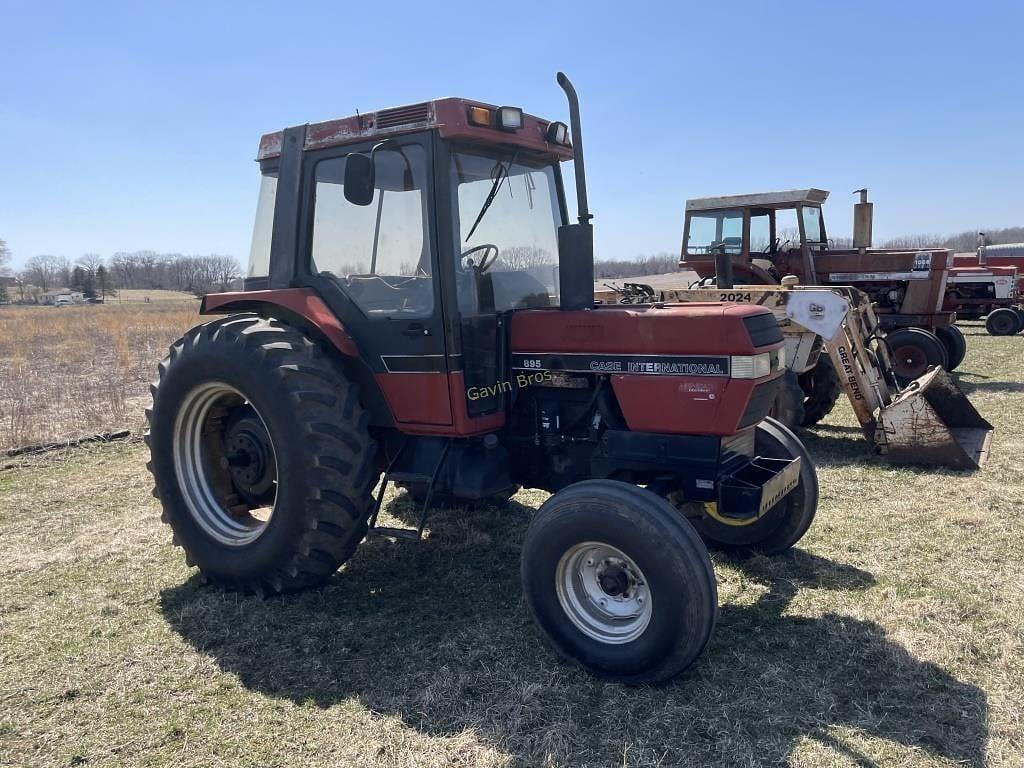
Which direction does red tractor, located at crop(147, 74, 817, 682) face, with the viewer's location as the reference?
facing the viewer and to the right of the viewer

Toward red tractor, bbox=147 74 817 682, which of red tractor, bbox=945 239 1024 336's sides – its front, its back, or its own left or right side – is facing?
right

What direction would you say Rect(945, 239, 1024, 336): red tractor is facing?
to the viewer's right

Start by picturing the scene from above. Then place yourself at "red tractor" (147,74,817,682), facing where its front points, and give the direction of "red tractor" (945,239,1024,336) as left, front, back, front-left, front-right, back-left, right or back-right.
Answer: left

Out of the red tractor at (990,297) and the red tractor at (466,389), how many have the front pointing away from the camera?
0

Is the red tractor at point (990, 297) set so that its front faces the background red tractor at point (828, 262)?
no

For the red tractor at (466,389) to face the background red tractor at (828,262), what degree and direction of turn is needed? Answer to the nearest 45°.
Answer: approximately 90° to its left

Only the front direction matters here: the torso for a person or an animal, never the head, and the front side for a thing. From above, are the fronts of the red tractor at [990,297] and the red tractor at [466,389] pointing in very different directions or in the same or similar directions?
same or similar directions
